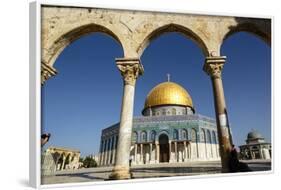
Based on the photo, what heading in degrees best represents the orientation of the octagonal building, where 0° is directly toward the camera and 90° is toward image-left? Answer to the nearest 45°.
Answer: approximately 0°
